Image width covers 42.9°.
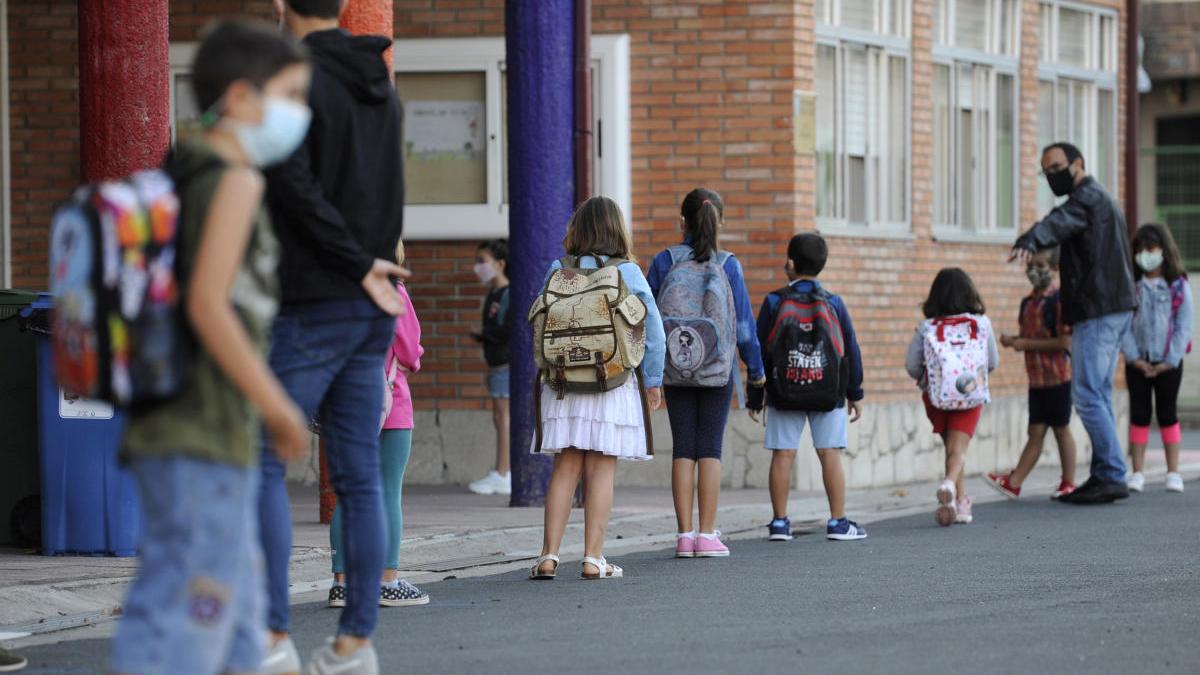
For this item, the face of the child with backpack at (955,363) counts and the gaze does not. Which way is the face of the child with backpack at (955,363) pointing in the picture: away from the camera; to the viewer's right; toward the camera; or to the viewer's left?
away from the camera

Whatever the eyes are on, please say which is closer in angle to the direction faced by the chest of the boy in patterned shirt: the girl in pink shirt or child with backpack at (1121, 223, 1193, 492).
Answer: the girl in pink shirt

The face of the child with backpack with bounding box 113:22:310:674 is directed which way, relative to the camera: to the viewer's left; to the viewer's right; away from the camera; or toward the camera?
to the viewer's right

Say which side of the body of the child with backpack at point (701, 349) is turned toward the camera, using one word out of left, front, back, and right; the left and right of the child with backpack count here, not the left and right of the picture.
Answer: back

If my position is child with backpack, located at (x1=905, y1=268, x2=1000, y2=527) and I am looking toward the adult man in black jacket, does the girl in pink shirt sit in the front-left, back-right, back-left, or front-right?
back-right

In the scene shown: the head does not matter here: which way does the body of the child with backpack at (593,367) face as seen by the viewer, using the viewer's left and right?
facing away from the viewer

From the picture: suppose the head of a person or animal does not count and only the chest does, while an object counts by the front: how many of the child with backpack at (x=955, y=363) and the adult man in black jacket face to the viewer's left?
1

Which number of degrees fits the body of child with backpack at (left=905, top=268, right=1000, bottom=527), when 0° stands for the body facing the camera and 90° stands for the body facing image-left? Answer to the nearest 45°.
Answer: approximately 180°

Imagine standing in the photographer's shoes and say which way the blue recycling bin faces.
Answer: facing the viewer

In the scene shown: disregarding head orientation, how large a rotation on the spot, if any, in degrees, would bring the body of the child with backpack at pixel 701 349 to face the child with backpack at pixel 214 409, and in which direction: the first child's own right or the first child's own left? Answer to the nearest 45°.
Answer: approximately 180°

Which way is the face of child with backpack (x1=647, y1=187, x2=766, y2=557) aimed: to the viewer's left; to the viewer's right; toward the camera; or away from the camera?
away from the camera

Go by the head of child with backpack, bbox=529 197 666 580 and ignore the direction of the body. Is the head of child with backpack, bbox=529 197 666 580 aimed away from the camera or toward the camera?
away from the camera

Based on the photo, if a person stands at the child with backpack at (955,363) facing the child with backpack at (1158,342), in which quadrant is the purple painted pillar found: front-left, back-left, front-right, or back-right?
back-left
